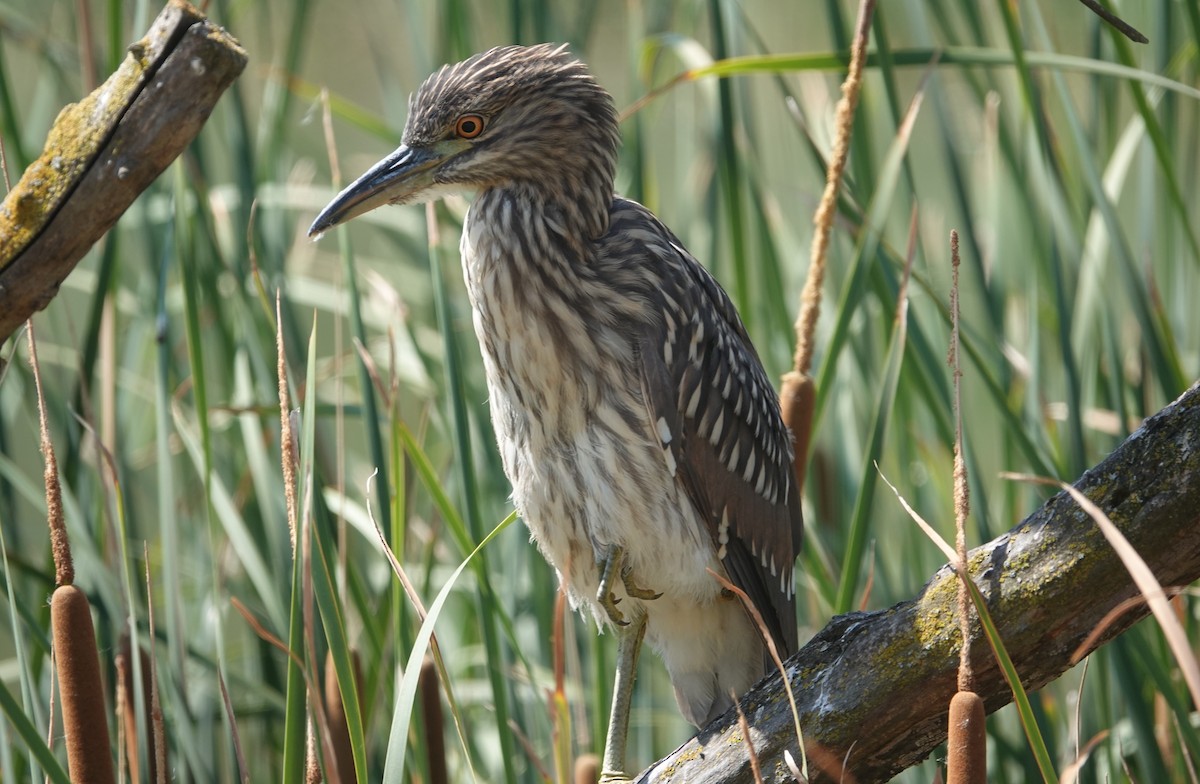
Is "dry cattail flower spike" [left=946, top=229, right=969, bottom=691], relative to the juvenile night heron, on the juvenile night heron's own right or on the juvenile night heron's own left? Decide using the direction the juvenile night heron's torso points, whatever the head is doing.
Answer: on the juvenile night heron's own left

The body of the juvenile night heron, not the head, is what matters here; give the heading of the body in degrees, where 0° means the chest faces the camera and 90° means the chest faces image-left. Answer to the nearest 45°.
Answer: approximately 45°

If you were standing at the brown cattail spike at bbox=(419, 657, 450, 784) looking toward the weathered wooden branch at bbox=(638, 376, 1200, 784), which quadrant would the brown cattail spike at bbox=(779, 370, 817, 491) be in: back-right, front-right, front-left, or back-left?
front-left
